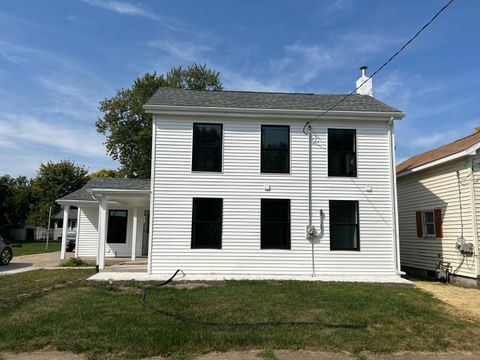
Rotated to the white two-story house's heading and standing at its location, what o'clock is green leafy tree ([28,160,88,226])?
The green leafy tree is roughly at 5 o'clock from the white two-story house.

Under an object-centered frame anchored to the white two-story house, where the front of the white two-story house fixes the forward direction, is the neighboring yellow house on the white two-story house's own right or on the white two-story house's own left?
on the white two-story house's own left

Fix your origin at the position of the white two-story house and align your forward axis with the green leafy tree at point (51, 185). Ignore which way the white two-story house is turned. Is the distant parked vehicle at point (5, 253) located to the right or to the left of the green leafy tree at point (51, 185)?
left

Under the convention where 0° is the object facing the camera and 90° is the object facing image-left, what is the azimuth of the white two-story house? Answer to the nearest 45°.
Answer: approximately 0°

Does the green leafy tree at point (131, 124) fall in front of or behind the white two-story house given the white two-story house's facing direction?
behind
